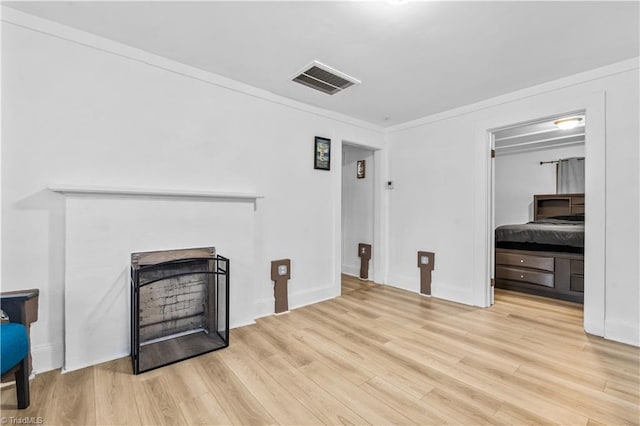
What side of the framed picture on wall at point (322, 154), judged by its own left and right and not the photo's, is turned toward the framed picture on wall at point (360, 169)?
left

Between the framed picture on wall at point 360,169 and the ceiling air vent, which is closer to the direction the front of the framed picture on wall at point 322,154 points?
the ceiling air vent

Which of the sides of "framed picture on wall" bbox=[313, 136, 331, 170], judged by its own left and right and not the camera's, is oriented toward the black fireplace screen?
right

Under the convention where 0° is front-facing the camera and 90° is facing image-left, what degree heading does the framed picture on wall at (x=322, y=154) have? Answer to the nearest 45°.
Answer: approximately 315°

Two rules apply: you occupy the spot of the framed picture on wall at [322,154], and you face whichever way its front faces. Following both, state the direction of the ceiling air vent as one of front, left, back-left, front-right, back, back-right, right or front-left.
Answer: front-right

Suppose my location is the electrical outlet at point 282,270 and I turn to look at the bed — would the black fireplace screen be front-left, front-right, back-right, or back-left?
back-right

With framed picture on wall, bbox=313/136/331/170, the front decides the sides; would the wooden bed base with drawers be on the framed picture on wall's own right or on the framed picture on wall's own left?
on the framed picture on wall's own left
